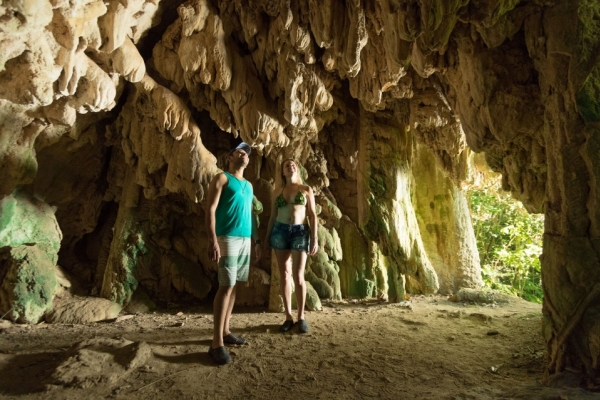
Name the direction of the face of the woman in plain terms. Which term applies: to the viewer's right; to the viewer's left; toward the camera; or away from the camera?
toward the camera

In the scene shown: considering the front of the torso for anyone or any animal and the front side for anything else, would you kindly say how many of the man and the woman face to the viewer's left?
0

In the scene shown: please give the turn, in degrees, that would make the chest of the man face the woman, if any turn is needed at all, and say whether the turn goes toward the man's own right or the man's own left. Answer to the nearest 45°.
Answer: approximately 90° to the man's own left

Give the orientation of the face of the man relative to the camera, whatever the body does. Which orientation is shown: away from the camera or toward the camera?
toward the camera

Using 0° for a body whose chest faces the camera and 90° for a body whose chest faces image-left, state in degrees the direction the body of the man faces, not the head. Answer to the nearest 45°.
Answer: approximately 315°

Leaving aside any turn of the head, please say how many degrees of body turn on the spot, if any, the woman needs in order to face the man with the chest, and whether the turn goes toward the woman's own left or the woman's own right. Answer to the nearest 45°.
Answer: approximately 45° to the woman's own right

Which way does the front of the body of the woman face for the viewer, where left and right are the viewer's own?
facing the viewer
